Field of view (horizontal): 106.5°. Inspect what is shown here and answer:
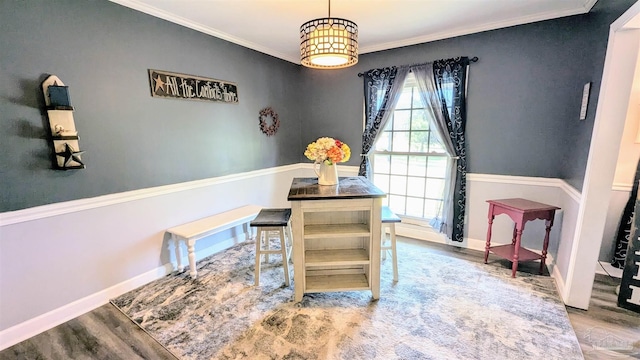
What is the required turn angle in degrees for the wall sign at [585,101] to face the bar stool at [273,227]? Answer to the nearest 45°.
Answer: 0° — it already faces it

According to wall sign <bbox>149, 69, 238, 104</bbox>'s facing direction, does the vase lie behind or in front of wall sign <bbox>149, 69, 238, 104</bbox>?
in front

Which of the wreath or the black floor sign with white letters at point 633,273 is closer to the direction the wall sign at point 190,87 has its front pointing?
the black floor sign with white letters

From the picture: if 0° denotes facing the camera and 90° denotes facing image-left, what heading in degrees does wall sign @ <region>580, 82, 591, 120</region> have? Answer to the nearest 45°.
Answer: approximately 45°

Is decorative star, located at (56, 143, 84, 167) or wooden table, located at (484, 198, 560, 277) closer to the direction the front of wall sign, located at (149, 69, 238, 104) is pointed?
the wooden table

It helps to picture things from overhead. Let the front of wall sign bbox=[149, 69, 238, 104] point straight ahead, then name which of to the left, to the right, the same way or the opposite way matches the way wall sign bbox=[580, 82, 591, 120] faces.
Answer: the opposite way

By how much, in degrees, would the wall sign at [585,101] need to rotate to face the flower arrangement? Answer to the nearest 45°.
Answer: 0° — it already faces it

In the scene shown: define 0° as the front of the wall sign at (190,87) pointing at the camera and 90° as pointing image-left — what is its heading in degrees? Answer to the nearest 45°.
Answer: approximately 315°

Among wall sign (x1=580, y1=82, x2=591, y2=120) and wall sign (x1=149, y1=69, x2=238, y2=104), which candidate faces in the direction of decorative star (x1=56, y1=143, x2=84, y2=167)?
wall sign (x1=580, y1=82, x2=591, y2=120)

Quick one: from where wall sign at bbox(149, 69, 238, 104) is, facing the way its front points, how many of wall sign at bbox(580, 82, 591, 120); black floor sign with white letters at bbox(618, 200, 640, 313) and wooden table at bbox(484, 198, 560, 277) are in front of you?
3

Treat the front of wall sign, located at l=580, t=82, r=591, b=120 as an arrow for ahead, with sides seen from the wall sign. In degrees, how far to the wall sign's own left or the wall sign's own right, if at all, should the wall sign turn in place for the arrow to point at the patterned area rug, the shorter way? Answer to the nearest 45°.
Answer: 0° — it already faces it
